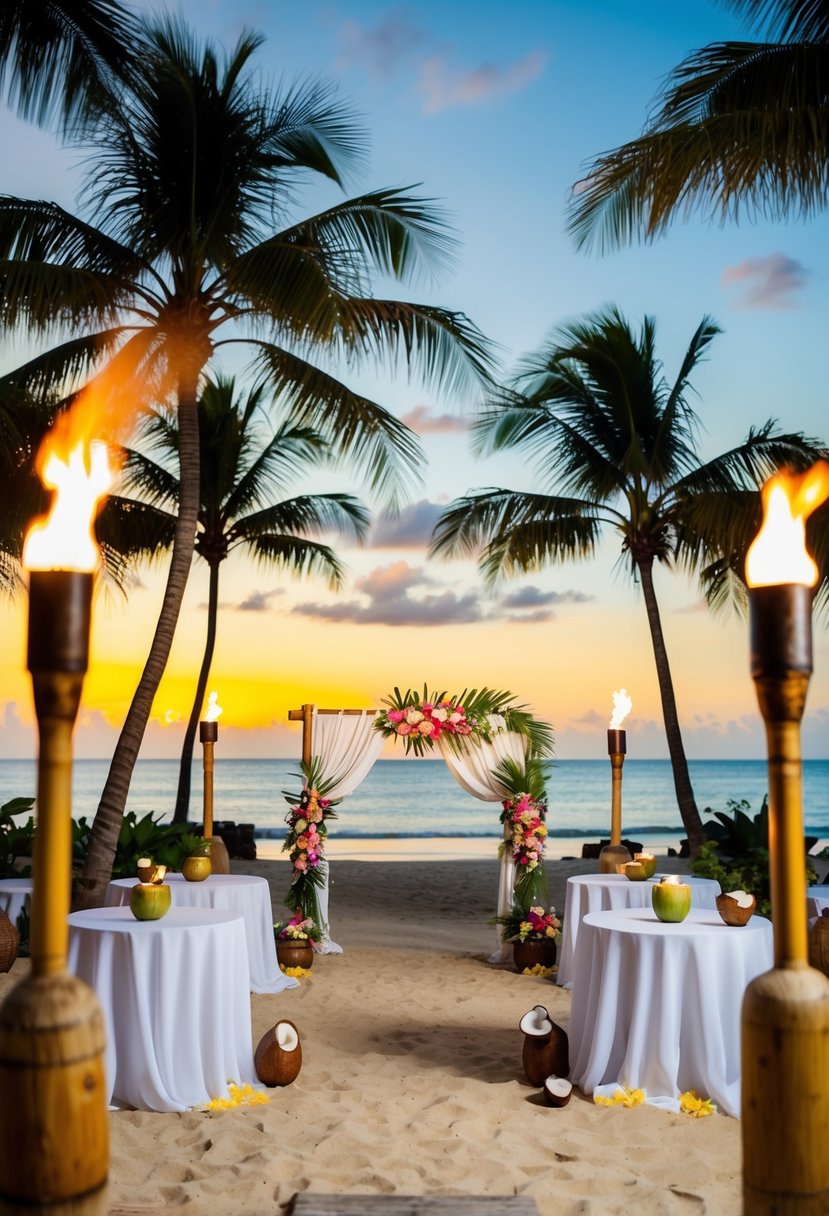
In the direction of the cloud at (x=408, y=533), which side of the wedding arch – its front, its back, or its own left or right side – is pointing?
back

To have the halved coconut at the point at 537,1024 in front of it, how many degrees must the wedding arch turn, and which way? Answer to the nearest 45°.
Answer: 0° — it already faces it

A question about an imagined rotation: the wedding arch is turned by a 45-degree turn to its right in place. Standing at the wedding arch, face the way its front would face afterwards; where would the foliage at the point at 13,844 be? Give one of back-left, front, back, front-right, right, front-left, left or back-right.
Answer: front-right

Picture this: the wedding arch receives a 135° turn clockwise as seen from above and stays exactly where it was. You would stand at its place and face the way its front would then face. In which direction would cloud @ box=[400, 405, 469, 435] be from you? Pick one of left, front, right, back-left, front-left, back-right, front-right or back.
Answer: front-right

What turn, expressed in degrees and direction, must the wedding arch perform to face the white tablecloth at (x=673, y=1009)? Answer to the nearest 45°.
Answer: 0° — it already faces it

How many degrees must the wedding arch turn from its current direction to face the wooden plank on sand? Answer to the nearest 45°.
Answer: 0° — it already faces it

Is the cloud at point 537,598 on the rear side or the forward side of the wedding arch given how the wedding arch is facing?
on the rear side

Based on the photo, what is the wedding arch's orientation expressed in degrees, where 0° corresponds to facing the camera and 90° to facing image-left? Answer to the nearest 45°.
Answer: approximately 0°

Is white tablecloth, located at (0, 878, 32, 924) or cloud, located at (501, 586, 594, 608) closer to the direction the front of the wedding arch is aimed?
the white tablecloth

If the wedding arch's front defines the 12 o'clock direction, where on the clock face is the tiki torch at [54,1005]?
The tiki torch is roughly at 12 o'clock from the wedding arch.
